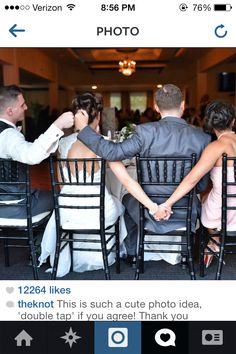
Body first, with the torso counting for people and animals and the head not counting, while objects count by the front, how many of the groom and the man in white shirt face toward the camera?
0

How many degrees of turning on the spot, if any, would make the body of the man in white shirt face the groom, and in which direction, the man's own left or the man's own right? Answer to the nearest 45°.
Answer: approximately 45° to the man's own right

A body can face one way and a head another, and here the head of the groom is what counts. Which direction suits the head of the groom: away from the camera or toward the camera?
away from the camera

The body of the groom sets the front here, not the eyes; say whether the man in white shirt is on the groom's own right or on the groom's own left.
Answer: on the groom's own left

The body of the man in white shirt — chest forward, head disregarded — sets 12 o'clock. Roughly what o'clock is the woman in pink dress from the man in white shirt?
The woman in pink dress is roughly at 2 o'clock from the man in white shirt.

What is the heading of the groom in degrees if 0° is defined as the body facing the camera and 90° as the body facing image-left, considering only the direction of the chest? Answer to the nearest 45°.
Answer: approximately 180°

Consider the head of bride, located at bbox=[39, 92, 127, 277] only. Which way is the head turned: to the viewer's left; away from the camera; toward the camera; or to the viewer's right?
away from the camera

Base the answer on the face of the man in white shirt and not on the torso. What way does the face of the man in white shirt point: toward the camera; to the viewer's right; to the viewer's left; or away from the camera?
to the viewer's right

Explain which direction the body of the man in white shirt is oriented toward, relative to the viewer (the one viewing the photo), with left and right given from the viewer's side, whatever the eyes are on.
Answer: facing away from the viewer and to the right of the viewer
